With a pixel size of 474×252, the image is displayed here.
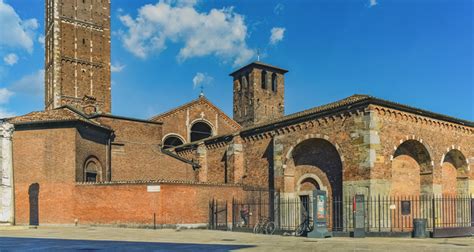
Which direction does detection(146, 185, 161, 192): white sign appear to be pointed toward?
toward the camera

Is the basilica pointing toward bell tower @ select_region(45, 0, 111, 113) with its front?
no

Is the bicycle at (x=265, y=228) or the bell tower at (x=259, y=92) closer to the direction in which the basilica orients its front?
the bicycle

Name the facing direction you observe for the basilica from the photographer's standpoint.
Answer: facing the viewer and to the right of the viewer

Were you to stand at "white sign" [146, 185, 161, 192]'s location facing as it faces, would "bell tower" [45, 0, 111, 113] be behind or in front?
behind

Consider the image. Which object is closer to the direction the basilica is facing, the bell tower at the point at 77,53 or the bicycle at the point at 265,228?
the bicycle

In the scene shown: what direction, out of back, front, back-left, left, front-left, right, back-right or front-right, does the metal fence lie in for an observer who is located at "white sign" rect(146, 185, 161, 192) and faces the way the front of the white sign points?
left

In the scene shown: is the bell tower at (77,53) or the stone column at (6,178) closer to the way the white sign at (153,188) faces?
the stone column

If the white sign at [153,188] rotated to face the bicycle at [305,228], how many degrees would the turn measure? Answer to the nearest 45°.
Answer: approximately 45° to its left

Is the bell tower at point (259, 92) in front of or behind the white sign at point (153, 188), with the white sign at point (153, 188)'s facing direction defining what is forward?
behind
